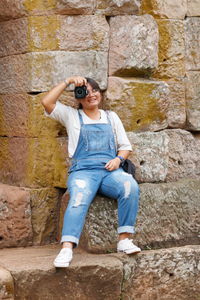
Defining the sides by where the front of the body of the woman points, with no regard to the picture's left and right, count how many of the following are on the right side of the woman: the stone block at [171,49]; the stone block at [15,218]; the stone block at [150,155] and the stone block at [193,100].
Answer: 1

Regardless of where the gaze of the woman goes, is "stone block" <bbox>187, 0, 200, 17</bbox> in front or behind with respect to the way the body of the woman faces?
behind

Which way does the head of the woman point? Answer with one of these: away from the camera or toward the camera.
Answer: toward the camera

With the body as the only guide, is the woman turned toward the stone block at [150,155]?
no

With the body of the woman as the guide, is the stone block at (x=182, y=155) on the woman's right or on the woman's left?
on the woman's left

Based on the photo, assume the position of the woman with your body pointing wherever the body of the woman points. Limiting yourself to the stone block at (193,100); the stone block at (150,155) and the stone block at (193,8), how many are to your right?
0

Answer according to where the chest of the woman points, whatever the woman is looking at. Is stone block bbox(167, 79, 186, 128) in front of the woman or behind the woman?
behind

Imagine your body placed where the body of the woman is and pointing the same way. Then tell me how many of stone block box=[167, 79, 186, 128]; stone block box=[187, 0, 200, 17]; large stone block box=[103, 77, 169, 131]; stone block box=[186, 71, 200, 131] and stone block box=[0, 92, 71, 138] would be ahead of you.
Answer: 0

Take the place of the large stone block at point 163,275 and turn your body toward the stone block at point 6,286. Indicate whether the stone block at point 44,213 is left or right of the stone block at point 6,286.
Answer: right
